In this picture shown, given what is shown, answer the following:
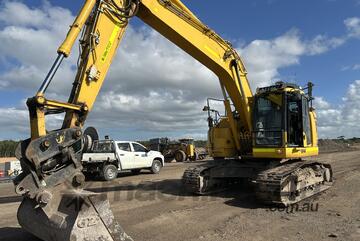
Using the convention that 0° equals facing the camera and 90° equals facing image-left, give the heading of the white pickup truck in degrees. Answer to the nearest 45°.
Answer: approximately 225°

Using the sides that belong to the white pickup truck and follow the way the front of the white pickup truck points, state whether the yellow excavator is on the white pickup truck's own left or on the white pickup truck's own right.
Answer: on the white pickup truck's own right

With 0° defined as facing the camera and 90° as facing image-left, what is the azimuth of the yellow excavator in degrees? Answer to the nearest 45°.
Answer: approximately 45°

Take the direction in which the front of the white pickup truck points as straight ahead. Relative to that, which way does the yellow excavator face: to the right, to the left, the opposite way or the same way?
the opposite way
